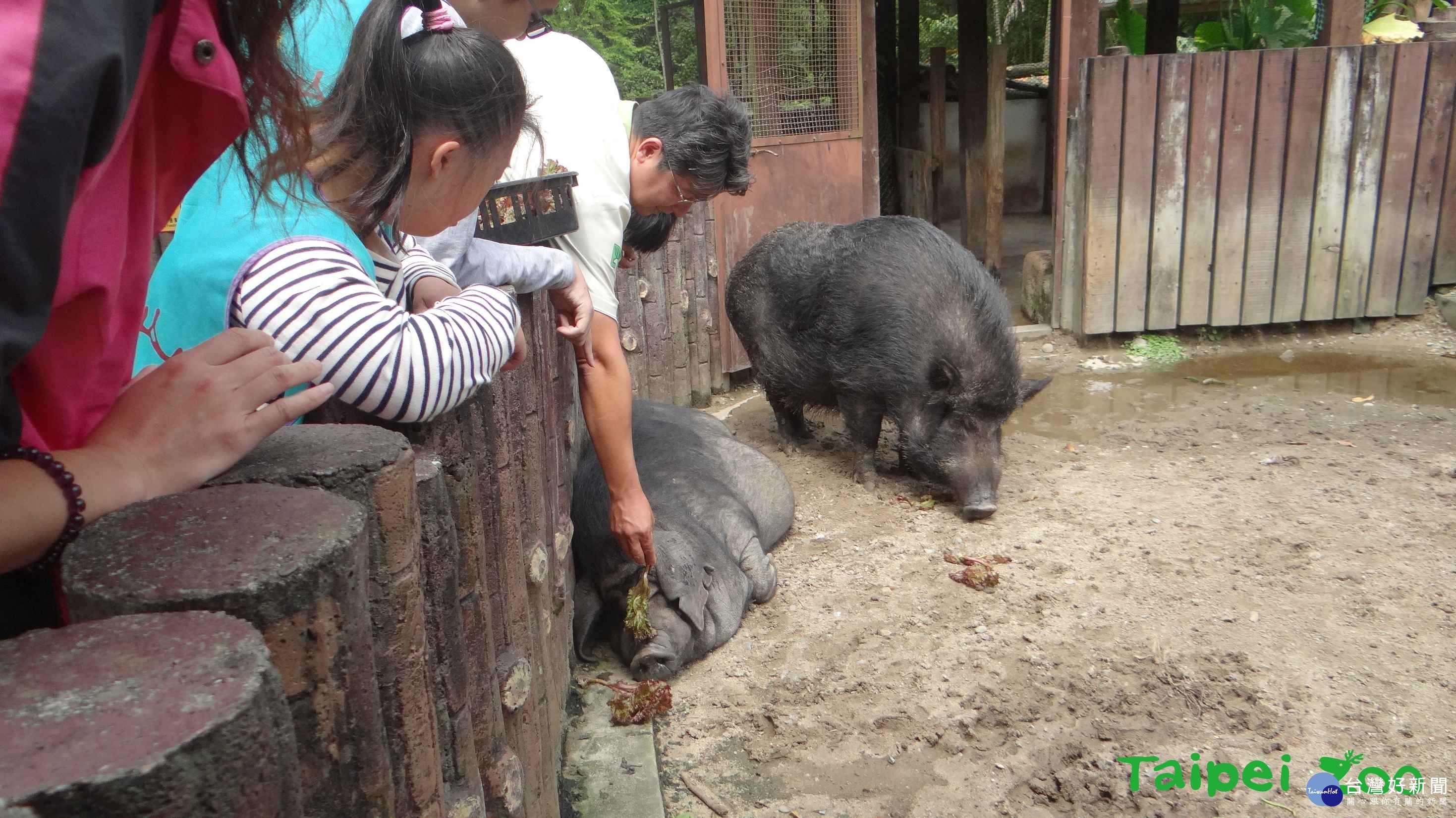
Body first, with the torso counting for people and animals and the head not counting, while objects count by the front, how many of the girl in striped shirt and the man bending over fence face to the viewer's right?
2

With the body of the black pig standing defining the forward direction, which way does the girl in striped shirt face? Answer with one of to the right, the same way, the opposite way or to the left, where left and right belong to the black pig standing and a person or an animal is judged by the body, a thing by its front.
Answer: to the left

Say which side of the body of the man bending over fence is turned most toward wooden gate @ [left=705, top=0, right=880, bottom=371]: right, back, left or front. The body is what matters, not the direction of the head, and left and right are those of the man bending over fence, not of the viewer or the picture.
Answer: left

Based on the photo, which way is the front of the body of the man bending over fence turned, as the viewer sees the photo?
to the viewer's right

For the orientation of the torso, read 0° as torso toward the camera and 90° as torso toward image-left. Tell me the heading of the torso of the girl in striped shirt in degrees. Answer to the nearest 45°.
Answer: approximately 270°

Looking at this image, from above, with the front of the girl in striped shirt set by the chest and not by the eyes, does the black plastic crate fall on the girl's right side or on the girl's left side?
on the girl's left side

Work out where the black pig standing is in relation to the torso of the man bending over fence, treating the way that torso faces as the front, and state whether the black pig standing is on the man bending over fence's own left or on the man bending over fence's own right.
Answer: on the man bending over fence's own left

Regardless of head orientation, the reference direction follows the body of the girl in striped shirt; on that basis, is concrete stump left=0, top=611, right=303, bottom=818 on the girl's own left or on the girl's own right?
on the girl's own right

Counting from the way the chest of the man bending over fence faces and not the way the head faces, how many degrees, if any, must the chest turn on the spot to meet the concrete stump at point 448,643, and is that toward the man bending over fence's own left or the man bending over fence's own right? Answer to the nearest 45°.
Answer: approximately 90° to the man bending over fence's own right
